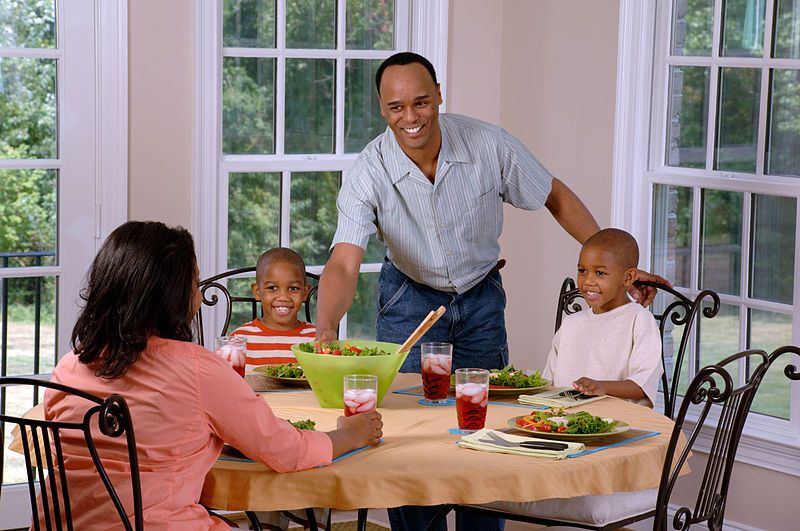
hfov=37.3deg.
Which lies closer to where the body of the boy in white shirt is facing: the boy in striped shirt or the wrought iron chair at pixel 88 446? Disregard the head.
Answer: the wrought iron chair

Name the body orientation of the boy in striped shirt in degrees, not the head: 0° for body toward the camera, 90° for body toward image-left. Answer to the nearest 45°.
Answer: approximately 0°

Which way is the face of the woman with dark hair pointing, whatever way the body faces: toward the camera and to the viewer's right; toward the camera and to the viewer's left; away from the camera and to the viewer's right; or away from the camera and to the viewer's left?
away from the camera and to the viewer's right

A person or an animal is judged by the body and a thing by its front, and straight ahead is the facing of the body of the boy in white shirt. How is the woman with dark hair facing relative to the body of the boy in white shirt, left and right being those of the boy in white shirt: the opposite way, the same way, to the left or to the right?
the opposite way

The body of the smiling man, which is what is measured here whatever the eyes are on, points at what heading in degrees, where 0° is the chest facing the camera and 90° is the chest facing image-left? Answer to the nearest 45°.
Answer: approximately 0°

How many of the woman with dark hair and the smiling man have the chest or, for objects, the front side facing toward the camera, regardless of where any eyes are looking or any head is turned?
1

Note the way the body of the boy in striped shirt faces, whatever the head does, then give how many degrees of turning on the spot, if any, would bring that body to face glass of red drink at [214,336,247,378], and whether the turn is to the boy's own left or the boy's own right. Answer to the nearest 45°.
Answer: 0° — they already face it

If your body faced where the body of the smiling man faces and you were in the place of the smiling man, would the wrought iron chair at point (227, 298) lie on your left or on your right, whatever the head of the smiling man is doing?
on your right

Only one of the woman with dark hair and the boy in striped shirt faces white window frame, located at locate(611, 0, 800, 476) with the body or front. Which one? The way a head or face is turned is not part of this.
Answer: the woman with dark hair
